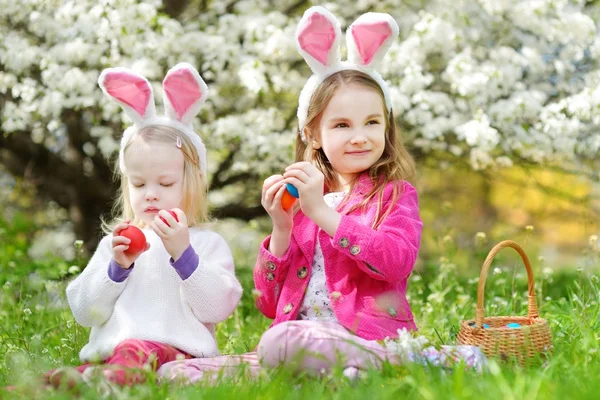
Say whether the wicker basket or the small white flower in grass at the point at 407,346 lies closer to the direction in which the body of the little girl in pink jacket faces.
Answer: the small white flower in grass

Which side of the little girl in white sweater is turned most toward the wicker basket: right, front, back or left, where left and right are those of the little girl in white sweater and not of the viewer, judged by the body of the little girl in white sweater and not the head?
left

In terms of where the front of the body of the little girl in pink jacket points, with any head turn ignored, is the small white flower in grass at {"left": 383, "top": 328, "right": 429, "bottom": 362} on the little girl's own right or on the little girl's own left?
on the little girl's own left

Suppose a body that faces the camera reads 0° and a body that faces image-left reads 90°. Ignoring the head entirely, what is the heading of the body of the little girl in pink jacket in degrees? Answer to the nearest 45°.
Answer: approximately 45°

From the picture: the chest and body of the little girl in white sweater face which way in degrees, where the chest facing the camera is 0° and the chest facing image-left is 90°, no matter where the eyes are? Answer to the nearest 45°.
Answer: approximately 0°

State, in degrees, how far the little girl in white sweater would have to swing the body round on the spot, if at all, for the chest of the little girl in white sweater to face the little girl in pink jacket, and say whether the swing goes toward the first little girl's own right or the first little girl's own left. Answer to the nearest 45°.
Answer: approximately 90° to the first little girl's own left

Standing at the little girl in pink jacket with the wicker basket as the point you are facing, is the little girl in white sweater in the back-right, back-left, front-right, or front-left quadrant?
back-right
